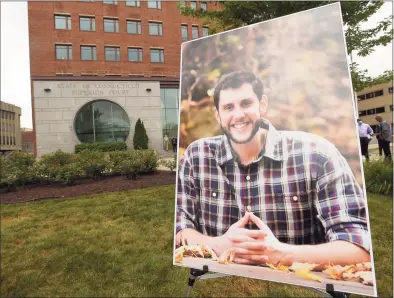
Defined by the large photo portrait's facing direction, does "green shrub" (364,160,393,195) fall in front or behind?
behind

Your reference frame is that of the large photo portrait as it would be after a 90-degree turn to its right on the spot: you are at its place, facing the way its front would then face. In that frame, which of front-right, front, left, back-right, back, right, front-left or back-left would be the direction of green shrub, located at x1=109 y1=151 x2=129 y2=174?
front

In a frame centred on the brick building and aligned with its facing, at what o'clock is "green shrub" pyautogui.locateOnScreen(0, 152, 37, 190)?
The green shrub is roughly at 12 o'clock from the brick building.

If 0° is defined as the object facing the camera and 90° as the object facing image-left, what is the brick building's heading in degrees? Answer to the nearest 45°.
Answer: approximately 0°

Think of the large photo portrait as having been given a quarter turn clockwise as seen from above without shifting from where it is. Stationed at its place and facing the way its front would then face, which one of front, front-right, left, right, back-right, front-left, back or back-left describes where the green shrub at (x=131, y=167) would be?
front
